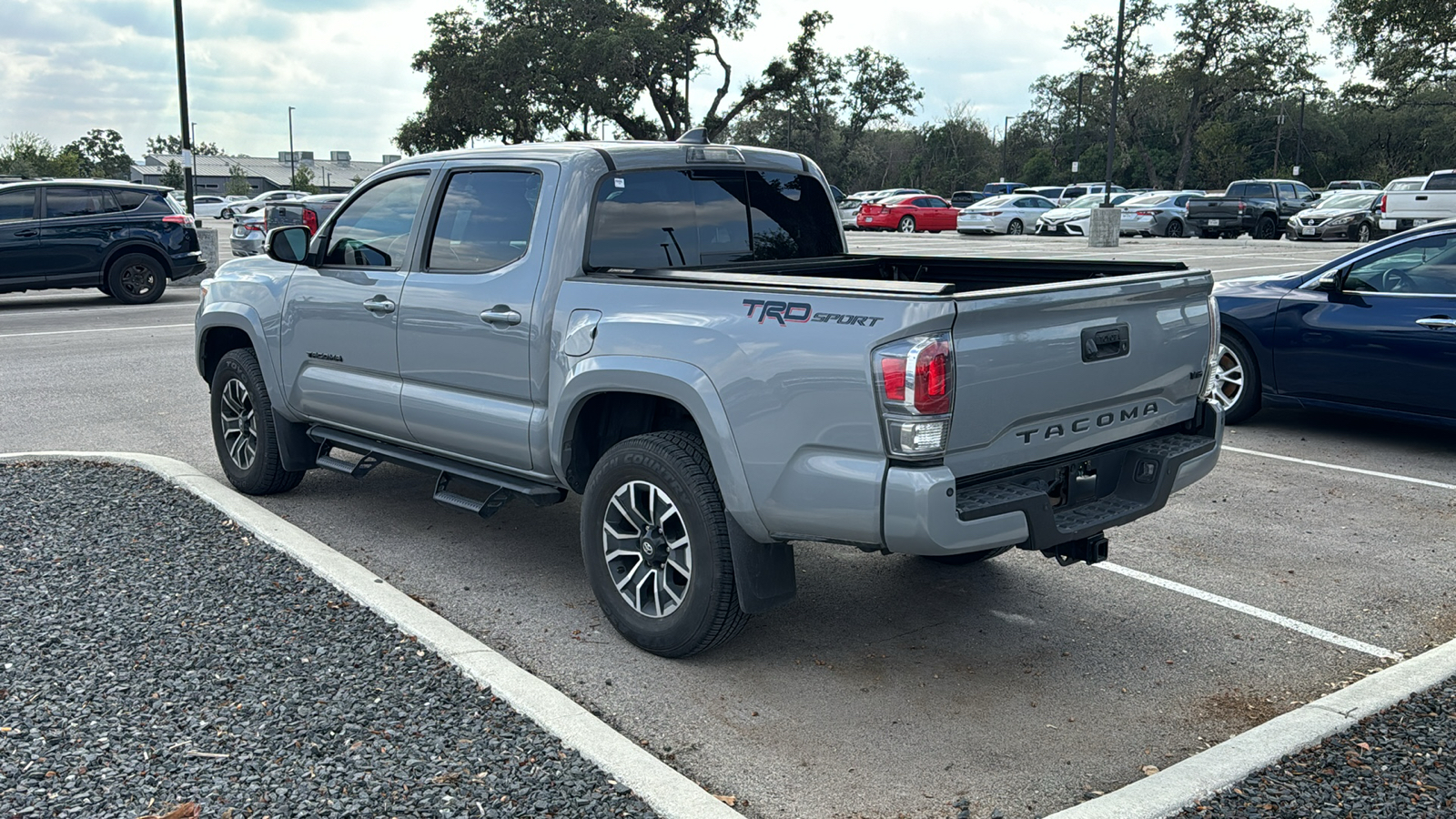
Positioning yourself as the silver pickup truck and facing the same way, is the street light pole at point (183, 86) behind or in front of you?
in front

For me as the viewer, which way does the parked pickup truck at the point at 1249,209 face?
facing away from the viewer and to the right of the viewer

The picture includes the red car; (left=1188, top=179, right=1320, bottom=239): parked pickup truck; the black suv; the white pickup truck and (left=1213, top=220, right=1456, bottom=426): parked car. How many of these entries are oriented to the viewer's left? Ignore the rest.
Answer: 2

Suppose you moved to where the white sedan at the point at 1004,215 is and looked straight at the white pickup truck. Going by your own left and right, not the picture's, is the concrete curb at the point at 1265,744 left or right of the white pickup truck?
right

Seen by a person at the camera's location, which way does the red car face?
facing away from the viewer and to the right of the viewer

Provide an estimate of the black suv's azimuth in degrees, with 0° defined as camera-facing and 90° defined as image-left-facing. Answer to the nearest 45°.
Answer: approximately 90°

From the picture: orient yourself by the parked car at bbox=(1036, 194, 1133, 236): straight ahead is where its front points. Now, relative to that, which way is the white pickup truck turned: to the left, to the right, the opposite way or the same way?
the opposite way

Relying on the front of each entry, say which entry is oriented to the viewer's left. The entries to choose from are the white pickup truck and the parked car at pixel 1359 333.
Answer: the parked car

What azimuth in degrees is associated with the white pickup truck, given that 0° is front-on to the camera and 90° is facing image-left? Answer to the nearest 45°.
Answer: approximately 225°

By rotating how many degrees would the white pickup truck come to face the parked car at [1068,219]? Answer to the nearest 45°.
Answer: approximately 90° to its left

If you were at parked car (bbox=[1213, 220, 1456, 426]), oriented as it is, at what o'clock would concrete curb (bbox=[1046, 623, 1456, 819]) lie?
The concrete curb is roughly at 9 o'clock from the parked car.

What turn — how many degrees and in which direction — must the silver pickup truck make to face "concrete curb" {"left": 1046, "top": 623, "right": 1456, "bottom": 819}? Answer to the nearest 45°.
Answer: approximately 180°

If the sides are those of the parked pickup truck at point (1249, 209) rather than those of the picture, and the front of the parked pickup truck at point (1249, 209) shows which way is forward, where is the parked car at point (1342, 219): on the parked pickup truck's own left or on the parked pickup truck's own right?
on the parked pickup truck's own right
